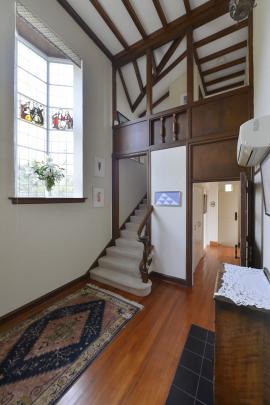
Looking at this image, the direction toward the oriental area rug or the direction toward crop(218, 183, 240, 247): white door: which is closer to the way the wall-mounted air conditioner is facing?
the oriental area rug

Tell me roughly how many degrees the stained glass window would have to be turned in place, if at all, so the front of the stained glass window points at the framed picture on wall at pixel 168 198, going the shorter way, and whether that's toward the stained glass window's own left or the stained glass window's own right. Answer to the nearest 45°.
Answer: approximately 45° to the stained glass window's own left

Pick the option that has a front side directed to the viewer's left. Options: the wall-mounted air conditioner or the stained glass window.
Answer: the wall-mounted air conditioner

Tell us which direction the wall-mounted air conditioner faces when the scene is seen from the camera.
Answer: facing to the left of the viewer

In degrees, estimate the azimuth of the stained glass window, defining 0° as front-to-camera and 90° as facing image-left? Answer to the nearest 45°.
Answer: approximately 315°

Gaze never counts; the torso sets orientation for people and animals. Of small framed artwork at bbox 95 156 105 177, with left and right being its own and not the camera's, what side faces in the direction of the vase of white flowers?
right

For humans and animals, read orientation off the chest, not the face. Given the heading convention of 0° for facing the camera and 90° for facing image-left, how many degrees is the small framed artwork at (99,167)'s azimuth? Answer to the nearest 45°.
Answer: approximately 315°

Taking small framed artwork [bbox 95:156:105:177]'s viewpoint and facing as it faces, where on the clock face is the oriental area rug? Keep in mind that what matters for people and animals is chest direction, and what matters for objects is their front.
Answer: The oriental area rug is roughly at 2 o'clock from the small framed artwork.

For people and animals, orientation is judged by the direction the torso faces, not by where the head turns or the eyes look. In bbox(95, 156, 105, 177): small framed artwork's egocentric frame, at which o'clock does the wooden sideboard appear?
The wooden sideboard is roughly at 1 o'clock from the small framed artwork.
